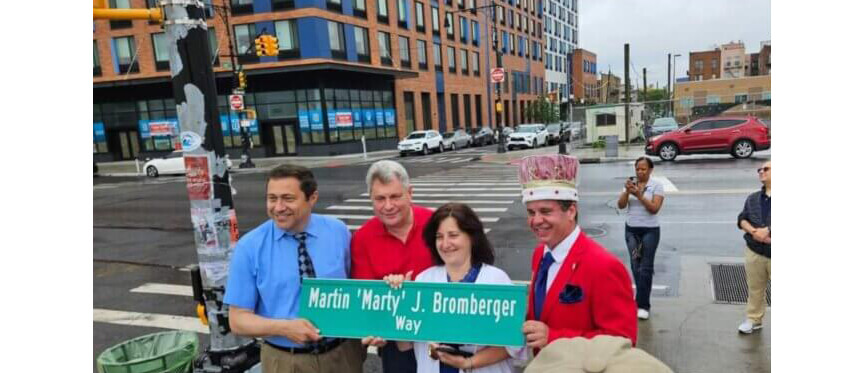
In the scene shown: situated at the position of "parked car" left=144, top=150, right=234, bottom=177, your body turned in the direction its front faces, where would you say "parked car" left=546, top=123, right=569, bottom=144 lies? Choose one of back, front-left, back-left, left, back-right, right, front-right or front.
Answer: back

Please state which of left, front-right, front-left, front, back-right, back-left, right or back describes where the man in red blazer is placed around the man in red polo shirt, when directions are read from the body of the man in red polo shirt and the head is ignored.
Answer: front-left

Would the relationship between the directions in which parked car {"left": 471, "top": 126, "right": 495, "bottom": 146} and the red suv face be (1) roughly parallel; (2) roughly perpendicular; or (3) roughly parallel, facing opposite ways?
roughly perpendicular

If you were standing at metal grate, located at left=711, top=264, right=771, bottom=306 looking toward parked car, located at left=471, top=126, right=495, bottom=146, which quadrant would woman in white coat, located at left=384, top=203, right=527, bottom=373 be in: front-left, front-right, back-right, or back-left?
back-left

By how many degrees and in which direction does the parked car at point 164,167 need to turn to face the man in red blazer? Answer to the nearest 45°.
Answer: approximately 90° to its left

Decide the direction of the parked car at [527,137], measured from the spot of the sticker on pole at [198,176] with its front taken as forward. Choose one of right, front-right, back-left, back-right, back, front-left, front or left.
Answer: back-left

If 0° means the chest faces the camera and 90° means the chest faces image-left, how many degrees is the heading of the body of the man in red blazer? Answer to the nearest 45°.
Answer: approximately 45°
